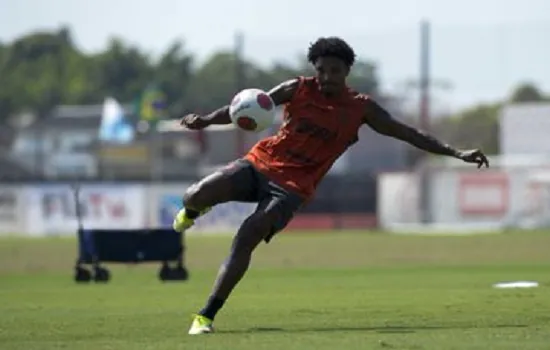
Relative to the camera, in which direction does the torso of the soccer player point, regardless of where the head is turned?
toward the camera
